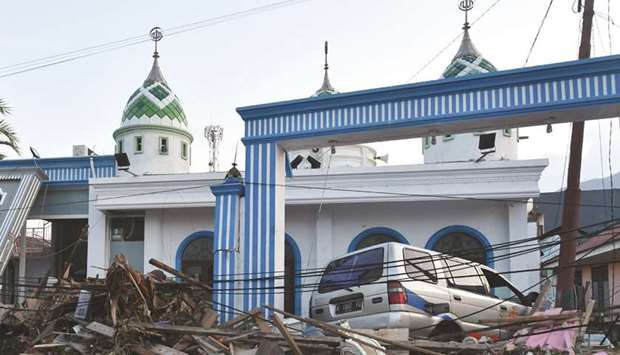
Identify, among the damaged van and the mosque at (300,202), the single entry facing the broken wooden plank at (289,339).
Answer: the mosque

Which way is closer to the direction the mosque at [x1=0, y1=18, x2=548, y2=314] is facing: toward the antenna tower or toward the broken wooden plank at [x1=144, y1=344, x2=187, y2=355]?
the broken wooden plank

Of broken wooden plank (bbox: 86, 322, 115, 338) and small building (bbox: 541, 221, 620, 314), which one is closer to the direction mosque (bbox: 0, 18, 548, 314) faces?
the broken wooden plank

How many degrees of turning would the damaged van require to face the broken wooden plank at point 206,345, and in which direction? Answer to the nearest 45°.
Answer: approximately 180°

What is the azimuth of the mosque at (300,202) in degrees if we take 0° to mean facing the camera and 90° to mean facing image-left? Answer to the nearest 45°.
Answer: approximately 0°

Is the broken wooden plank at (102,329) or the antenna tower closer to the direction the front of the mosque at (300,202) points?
the broken wooden plank

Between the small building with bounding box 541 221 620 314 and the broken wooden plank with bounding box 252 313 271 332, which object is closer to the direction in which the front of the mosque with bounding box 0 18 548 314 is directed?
the broken wooden plank

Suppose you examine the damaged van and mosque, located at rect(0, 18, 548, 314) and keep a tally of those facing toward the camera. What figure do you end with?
1

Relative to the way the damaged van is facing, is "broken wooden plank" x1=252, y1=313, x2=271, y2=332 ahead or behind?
behind

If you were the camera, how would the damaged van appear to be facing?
facing away from the viewer and to the right of the viewer

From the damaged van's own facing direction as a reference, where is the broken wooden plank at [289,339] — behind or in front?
behind

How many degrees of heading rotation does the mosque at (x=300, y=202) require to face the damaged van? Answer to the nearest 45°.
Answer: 0° — it already faces it

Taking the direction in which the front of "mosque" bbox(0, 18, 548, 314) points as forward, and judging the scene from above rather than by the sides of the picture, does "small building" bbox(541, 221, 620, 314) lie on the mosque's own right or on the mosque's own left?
on the mosque's own left

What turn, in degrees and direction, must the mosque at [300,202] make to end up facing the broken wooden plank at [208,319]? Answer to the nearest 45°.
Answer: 0° — it already faces it
